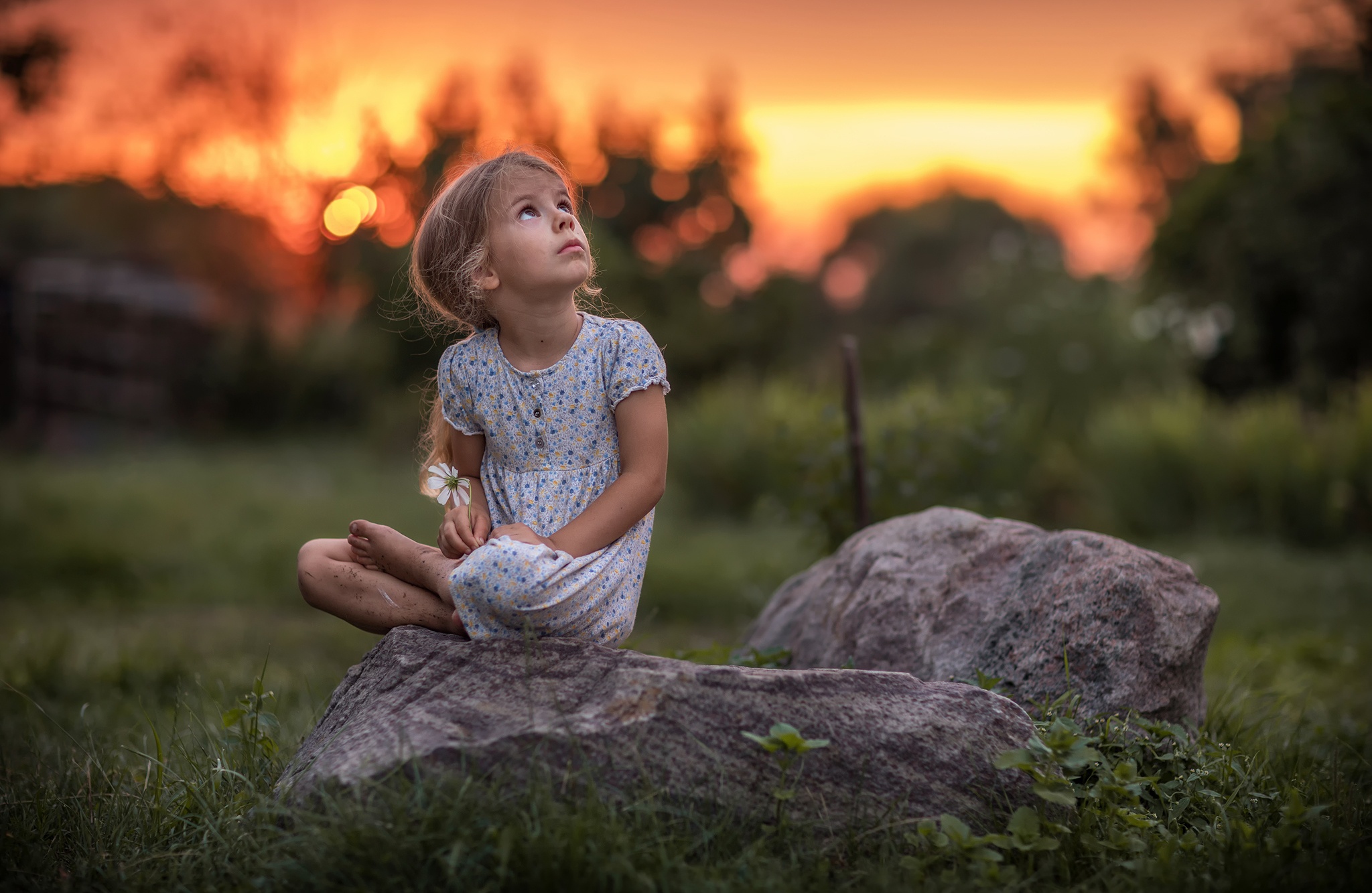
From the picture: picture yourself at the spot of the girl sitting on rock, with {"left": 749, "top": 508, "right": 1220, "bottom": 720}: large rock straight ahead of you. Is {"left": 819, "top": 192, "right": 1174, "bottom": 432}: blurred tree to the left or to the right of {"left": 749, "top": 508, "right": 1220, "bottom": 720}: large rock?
left

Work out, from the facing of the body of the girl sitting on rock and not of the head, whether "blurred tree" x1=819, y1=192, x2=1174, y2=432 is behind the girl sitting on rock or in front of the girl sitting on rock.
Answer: behind

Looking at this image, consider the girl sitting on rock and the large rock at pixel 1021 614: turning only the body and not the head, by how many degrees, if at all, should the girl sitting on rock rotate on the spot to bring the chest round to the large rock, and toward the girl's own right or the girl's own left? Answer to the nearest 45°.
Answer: approximately 135° to the girl's own left

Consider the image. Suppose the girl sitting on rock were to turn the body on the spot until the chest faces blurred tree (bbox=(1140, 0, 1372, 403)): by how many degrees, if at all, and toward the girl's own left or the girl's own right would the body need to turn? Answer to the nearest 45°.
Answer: approximately 180°

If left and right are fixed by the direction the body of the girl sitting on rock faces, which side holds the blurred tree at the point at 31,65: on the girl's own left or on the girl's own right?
on the girl's own right

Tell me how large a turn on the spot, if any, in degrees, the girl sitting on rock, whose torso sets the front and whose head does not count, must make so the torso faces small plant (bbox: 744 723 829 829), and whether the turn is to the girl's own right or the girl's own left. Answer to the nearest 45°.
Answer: approximately 90° to the girl's own left

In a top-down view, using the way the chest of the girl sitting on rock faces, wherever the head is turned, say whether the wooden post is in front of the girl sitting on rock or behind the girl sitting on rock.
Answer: behind

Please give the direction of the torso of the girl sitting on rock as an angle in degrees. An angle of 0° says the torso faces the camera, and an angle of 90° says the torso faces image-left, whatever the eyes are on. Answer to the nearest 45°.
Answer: approximately 45°
